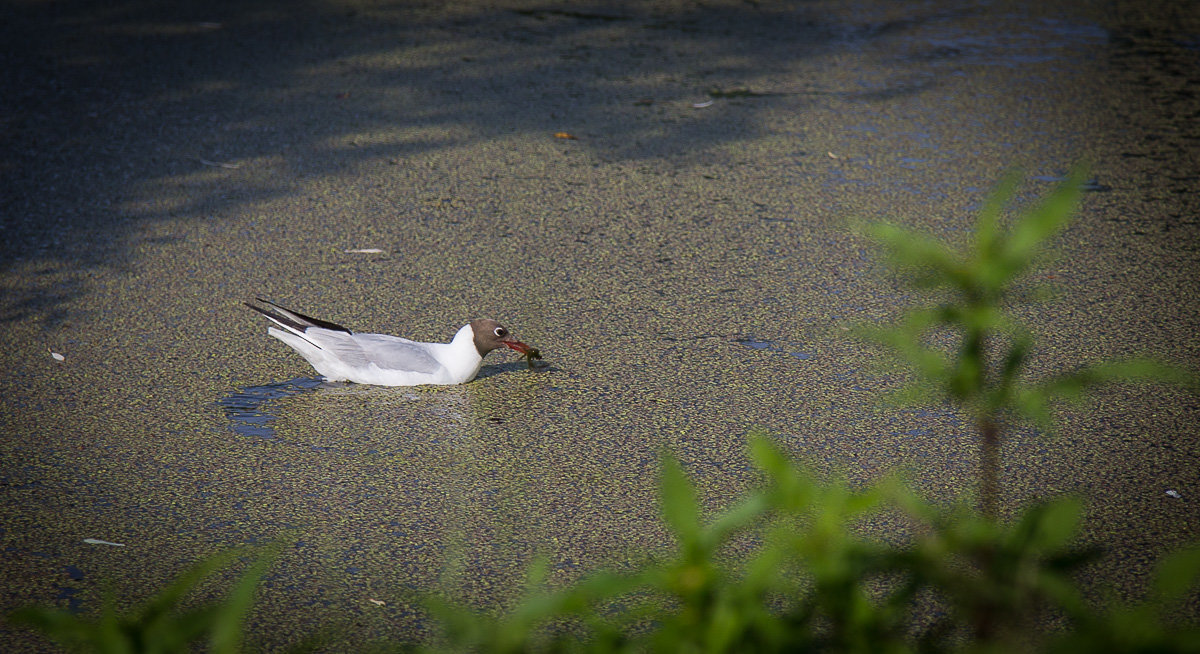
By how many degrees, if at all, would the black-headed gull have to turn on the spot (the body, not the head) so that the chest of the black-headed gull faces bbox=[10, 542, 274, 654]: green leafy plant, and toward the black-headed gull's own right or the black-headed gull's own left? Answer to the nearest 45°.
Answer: approximately 90° to the black-headed gull's own right

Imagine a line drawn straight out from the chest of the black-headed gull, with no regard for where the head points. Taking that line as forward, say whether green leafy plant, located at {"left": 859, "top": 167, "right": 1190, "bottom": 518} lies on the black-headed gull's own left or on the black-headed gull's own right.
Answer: on the black-headed gull's own right

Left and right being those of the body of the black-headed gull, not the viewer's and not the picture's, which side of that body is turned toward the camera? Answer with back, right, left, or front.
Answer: right

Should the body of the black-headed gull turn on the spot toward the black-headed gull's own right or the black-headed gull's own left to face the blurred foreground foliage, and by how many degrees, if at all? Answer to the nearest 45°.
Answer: approximately 90° to the black-headed gull's own right
